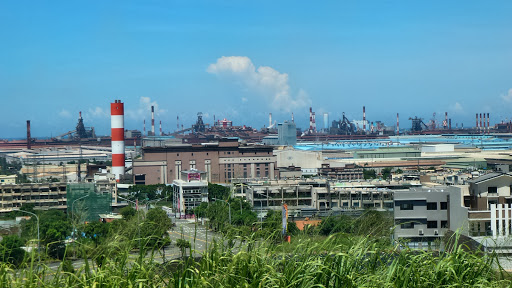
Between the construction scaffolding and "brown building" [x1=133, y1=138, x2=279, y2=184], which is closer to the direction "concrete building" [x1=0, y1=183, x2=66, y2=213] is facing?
the construction scaffolding

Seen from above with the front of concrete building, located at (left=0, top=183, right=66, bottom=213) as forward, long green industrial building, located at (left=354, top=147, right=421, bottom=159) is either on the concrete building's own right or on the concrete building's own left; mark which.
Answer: on the concrete building's own left

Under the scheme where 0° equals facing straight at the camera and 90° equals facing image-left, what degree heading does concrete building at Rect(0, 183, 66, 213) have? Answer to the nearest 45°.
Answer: approximately 0°

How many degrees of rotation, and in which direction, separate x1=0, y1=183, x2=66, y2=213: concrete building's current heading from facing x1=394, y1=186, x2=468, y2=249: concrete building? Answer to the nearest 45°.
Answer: approximately 45° to its left

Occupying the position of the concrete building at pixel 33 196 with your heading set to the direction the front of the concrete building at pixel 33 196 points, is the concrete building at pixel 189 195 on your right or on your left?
on your left

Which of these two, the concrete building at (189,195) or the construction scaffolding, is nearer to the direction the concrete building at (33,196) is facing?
the construction scaffolding

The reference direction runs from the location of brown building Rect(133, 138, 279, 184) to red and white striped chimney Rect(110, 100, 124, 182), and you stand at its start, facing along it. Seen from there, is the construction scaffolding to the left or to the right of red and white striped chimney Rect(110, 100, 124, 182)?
left

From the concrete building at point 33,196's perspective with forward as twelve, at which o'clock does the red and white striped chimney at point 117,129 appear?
The red and white striped chimney is roughly at 7 o'clock from the concrete building.
